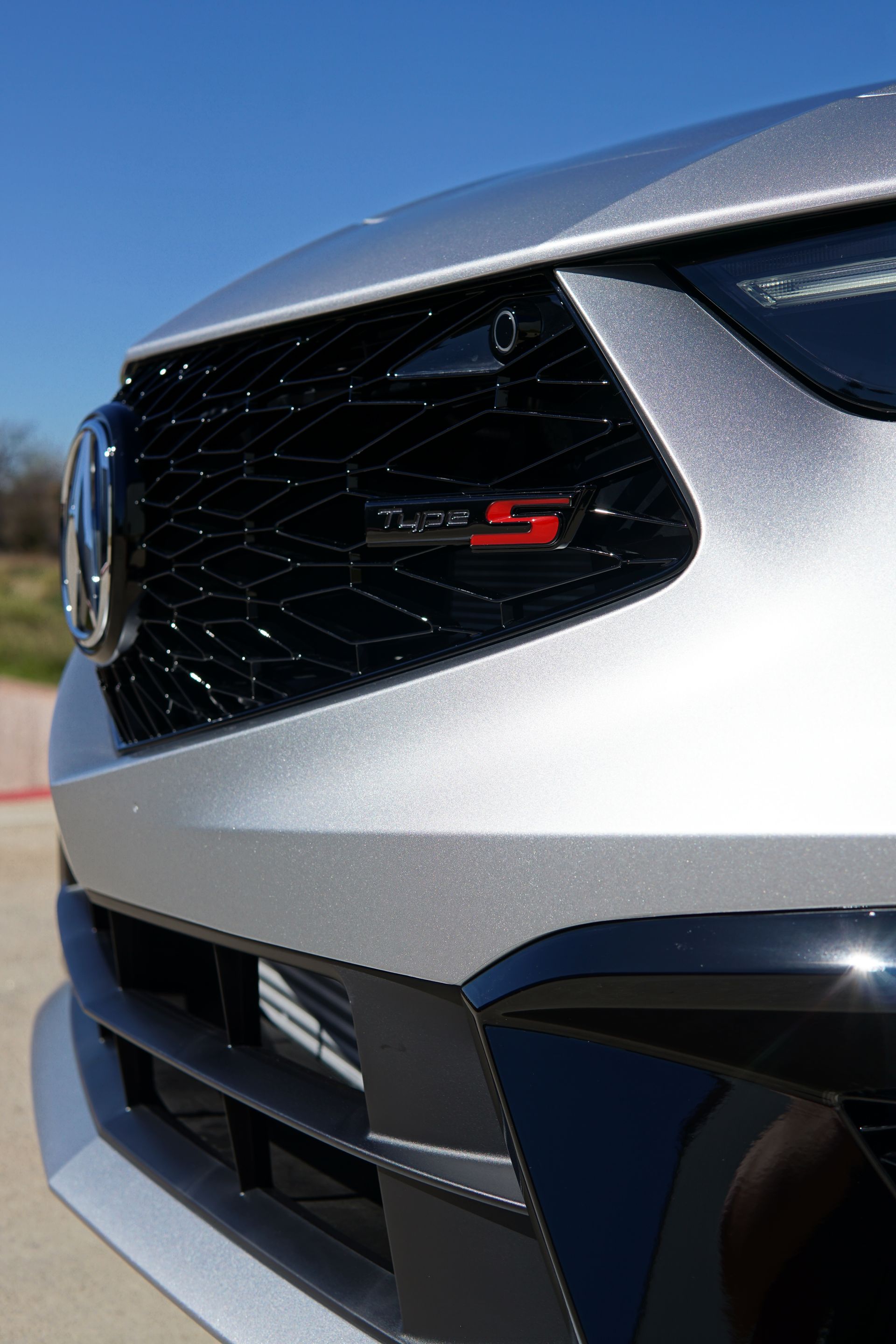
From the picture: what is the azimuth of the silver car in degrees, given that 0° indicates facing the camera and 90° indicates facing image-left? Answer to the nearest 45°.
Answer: approximately 45°
